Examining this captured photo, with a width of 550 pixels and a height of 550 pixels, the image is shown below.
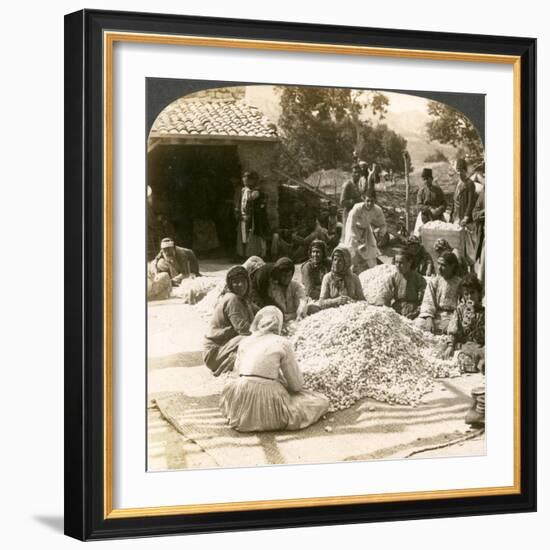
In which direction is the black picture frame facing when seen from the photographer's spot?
facing the viewer and to the right of the viewer
